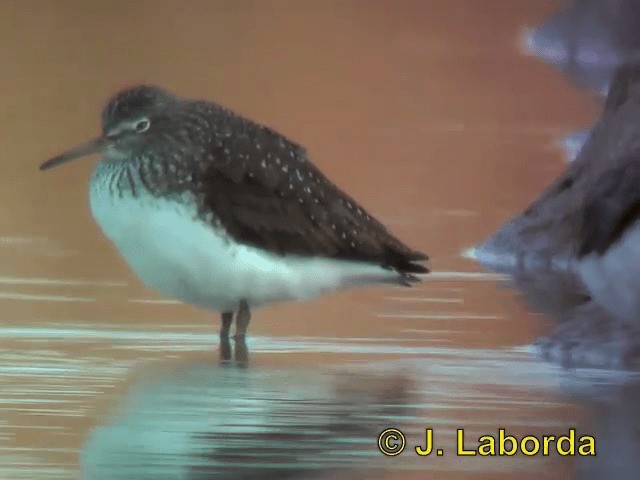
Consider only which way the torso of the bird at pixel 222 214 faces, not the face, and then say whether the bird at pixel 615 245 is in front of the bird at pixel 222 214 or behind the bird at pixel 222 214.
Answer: behind

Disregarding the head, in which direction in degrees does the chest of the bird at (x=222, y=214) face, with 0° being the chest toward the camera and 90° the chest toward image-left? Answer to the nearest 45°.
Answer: approximately 90°
